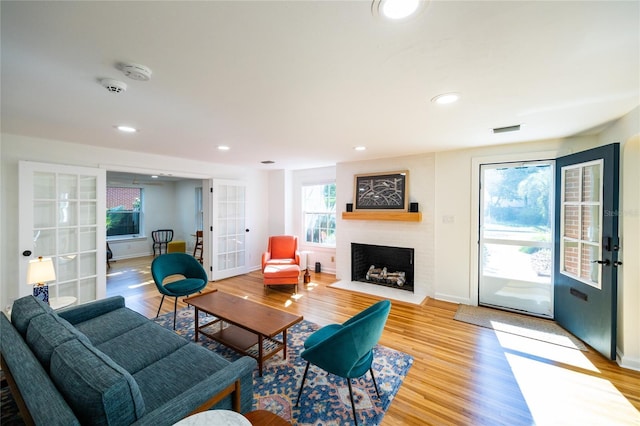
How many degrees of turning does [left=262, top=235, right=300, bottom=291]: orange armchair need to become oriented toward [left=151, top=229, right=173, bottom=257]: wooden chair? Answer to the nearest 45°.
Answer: approximately 135° to its right

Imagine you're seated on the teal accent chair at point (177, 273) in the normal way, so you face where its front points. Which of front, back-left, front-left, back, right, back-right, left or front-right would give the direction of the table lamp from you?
back-right

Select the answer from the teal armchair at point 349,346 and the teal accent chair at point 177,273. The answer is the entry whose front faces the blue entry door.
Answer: the teal accent chair

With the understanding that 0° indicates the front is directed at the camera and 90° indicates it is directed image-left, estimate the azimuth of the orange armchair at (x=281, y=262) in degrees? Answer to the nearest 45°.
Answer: approximately 0°

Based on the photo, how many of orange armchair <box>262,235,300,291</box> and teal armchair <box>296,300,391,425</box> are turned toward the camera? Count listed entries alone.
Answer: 1

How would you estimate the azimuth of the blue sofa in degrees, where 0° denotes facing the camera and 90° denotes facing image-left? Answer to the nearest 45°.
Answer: approximately 225°

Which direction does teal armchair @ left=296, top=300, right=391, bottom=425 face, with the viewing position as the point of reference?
facing away from the viewer and to the left of the viewer

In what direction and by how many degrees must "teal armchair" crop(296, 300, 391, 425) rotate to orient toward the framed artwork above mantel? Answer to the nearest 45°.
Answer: approximately 45° to its right

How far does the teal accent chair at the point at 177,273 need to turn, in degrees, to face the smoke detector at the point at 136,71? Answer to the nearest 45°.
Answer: approximately 45° to its right

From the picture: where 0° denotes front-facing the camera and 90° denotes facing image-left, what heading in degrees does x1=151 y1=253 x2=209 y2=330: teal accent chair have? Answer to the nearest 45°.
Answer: approximately 315°
